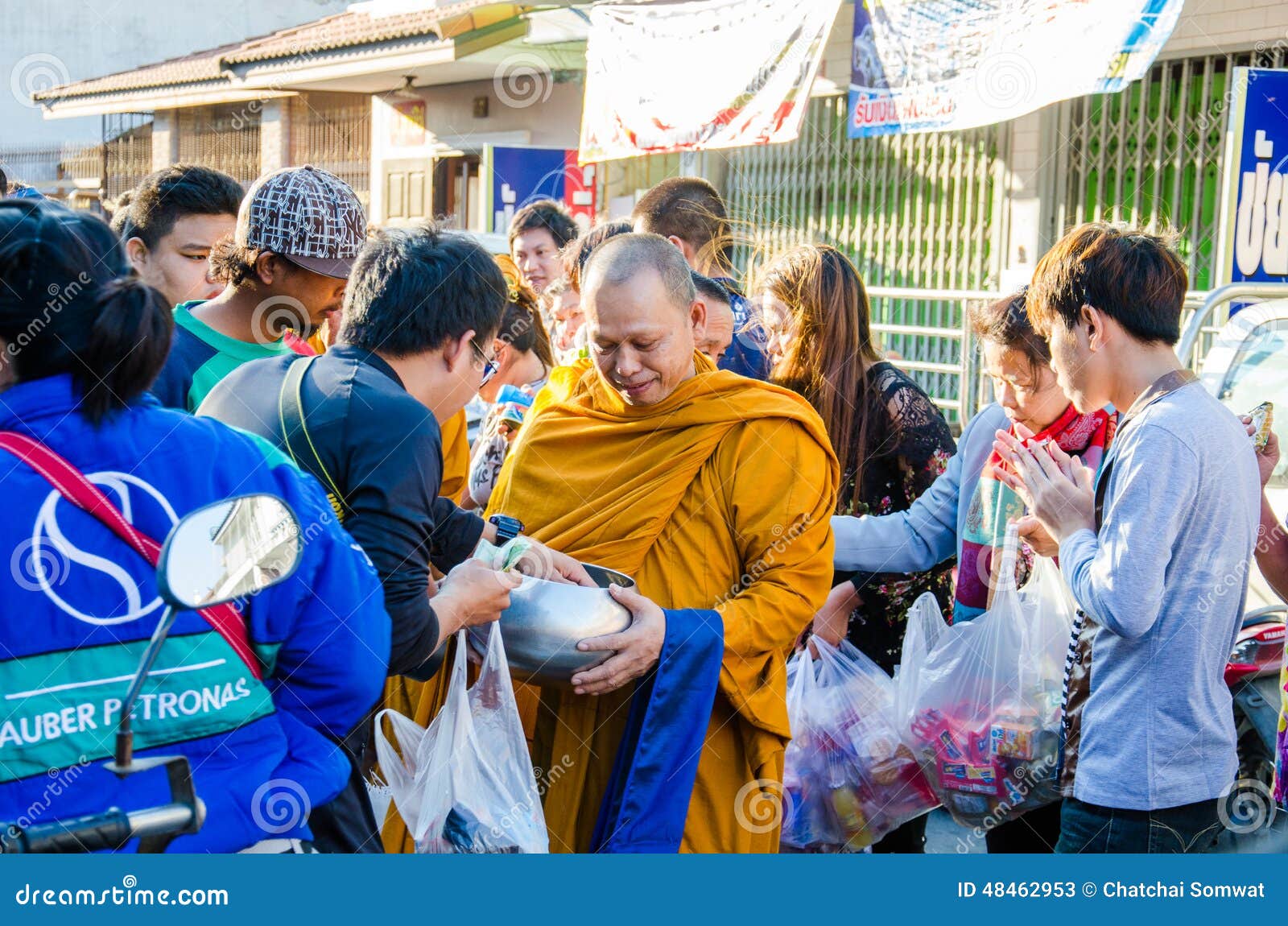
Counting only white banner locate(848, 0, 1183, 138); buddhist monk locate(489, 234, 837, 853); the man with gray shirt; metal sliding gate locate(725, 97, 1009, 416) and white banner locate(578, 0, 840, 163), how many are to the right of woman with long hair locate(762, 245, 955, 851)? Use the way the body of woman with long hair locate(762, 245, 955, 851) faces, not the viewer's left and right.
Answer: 3

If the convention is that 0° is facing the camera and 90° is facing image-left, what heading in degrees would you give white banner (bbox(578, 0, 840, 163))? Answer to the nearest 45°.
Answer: approximately 0°

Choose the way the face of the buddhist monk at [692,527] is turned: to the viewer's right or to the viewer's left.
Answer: to the viewer's left

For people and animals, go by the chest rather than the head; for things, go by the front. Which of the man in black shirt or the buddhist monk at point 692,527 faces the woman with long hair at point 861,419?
the man in black shirt

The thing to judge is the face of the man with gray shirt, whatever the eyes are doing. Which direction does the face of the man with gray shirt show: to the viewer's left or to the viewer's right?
to the viewer's left

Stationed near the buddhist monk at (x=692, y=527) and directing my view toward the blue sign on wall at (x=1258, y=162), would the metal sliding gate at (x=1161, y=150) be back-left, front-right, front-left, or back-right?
front-left

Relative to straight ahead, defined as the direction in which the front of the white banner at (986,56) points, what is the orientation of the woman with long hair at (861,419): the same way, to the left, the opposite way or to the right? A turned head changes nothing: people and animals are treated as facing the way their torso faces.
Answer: to the right

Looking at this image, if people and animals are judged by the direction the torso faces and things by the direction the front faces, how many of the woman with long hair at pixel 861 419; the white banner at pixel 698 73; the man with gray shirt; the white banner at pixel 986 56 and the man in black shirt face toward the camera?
2

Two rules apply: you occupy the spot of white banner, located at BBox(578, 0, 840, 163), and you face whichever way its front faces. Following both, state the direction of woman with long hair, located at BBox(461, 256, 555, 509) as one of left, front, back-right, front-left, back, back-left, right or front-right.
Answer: front

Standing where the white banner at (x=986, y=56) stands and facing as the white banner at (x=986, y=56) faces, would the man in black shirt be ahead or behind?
ahead

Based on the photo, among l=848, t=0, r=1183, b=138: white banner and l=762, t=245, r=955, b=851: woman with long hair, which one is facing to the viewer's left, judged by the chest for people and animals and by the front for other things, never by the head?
the woman with long hair

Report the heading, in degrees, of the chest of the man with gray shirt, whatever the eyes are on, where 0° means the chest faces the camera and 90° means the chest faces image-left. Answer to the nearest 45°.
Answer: approximately 90°

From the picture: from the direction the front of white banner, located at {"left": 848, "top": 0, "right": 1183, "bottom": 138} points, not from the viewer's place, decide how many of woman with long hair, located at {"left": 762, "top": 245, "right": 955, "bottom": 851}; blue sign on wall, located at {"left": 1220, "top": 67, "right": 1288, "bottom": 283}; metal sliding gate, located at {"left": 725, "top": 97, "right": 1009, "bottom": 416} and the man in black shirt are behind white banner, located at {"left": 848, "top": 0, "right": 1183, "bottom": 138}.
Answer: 1
